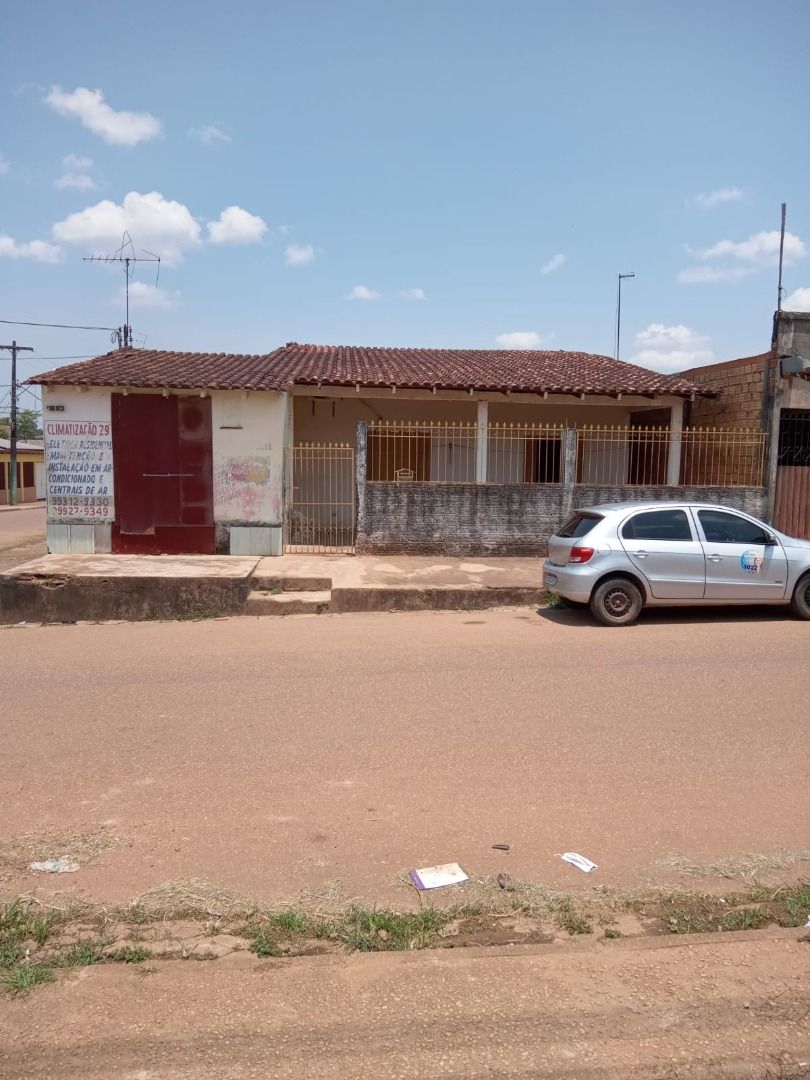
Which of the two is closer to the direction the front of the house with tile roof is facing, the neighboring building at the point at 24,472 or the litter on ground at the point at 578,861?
the litter on ground

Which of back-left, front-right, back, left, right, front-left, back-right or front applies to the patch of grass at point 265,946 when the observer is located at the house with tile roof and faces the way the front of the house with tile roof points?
front

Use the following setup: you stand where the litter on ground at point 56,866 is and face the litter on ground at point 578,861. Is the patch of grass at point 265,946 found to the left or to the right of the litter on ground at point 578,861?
right

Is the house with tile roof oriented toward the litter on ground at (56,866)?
yes

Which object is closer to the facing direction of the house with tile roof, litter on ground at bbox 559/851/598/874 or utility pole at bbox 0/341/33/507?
the litter on ground

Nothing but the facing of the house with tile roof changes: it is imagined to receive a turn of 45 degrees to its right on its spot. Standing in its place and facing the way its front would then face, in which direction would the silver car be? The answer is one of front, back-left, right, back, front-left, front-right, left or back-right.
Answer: left

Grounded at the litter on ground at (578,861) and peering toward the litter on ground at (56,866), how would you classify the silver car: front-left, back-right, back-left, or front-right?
back-right

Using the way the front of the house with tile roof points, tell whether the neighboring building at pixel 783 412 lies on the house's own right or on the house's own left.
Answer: on the house's own left

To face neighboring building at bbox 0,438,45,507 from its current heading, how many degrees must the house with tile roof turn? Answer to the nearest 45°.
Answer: approximately 135° to its right

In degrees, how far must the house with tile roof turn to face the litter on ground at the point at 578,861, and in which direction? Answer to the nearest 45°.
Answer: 0° — it already faces it

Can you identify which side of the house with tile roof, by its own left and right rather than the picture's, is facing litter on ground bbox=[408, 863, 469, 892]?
front

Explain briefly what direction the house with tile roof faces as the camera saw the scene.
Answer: facing the viewer
